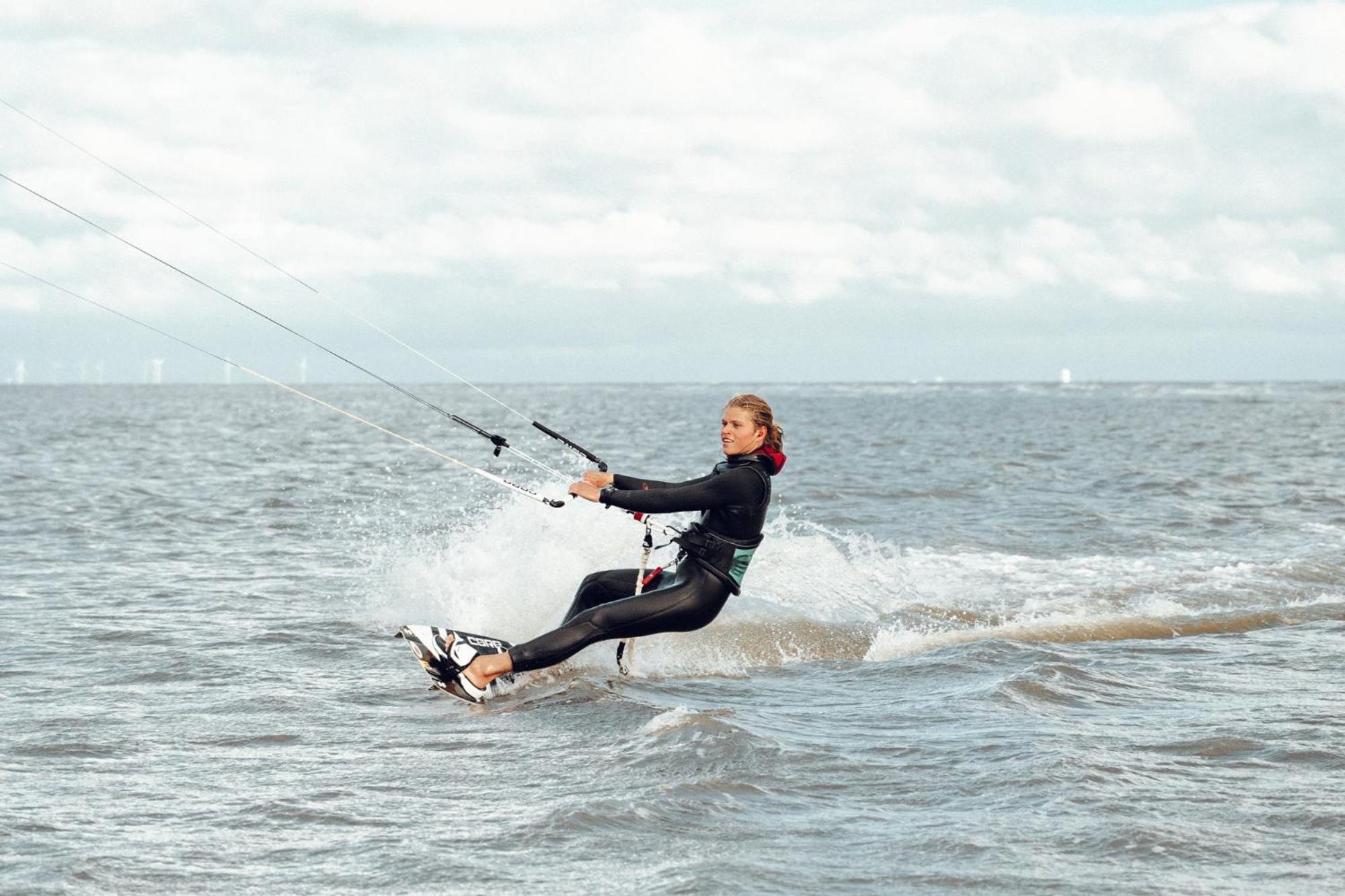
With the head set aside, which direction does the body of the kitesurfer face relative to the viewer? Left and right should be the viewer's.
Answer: facing to the left of the viewer
